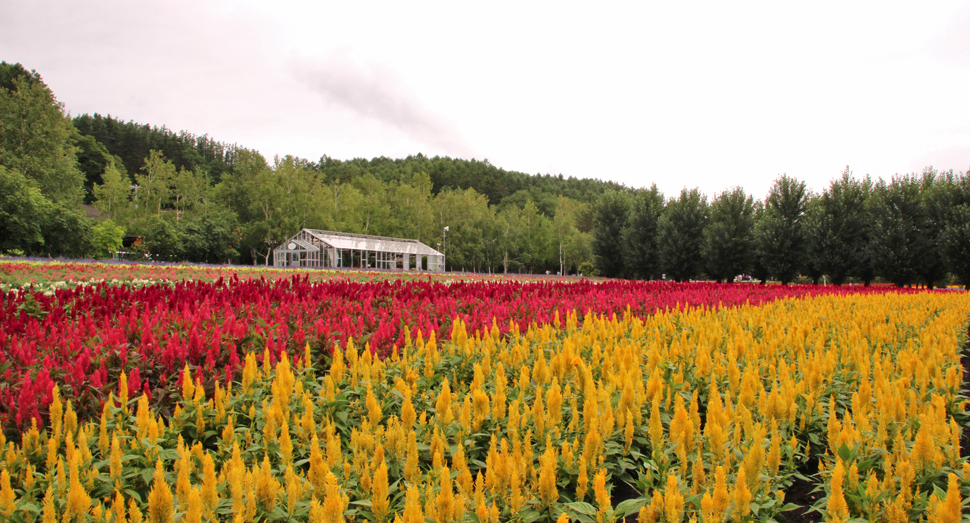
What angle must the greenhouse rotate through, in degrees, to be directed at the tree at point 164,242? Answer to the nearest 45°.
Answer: approximately 45° to its right

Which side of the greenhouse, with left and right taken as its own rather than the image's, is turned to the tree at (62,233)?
front

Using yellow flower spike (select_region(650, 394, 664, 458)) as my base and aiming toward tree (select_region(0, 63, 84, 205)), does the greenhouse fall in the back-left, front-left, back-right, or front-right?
front-right

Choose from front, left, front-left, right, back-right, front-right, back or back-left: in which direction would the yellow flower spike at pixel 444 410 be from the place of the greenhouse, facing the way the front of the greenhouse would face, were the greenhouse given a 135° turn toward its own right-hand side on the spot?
back

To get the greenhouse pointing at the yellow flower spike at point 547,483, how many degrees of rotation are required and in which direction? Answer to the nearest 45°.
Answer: approximately 45° to its left

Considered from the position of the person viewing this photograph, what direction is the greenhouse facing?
facing the viewer and to the left of the viewer

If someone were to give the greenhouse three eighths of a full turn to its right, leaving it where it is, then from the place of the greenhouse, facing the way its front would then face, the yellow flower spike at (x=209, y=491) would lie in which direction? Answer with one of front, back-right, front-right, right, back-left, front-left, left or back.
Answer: back

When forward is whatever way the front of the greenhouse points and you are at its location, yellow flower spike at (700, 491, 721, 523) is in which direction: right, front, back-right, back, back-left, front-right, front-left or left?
front-left

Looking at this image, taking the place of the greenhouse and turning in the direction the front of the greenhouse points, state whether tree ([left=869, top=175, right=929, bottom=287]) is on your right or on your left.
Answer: on your left

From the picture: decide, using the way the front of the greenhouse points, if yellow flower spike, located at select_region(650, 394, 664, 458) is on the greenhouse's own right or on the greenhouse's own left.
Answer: on the greenhouse's own left

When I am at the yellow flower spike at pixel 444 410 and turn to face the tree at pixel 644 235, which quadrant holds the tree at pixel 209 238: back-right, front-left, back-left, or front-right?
front-left

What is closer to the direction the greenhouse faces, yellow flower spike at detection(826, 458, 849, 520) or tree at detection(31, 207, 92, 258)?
the tree

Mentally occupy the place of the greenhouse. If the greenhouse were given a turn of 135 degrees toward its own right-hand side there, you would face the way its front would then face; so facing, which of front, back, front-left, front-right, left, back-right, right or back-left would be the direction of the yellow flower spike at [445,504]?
back

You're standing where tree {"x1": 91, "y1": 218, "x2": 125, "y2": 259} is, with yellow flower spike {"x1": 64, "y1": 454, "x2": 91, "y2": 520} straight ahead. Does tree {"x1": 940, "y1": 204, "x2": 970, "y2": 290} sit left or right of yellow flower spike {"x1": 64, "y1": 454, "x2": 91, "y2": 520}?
left

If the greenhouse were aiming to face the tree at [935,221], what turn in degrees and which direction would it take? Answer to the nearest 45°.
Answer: approximately 90° to its left
